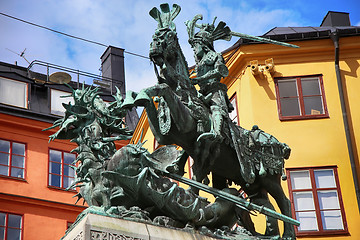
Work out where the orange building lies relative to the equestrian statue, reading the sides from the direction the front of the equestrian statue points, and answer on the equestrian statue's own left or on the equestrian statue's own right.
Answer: on the equestrian statue's own right

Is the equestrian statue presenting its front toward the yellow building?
no

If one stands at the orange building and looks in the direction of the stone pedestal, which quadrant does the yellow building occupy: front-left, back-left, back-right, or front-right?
front-left

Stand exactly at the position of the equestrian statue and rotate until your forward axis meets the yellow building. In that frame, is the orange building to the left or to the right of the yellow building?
left
